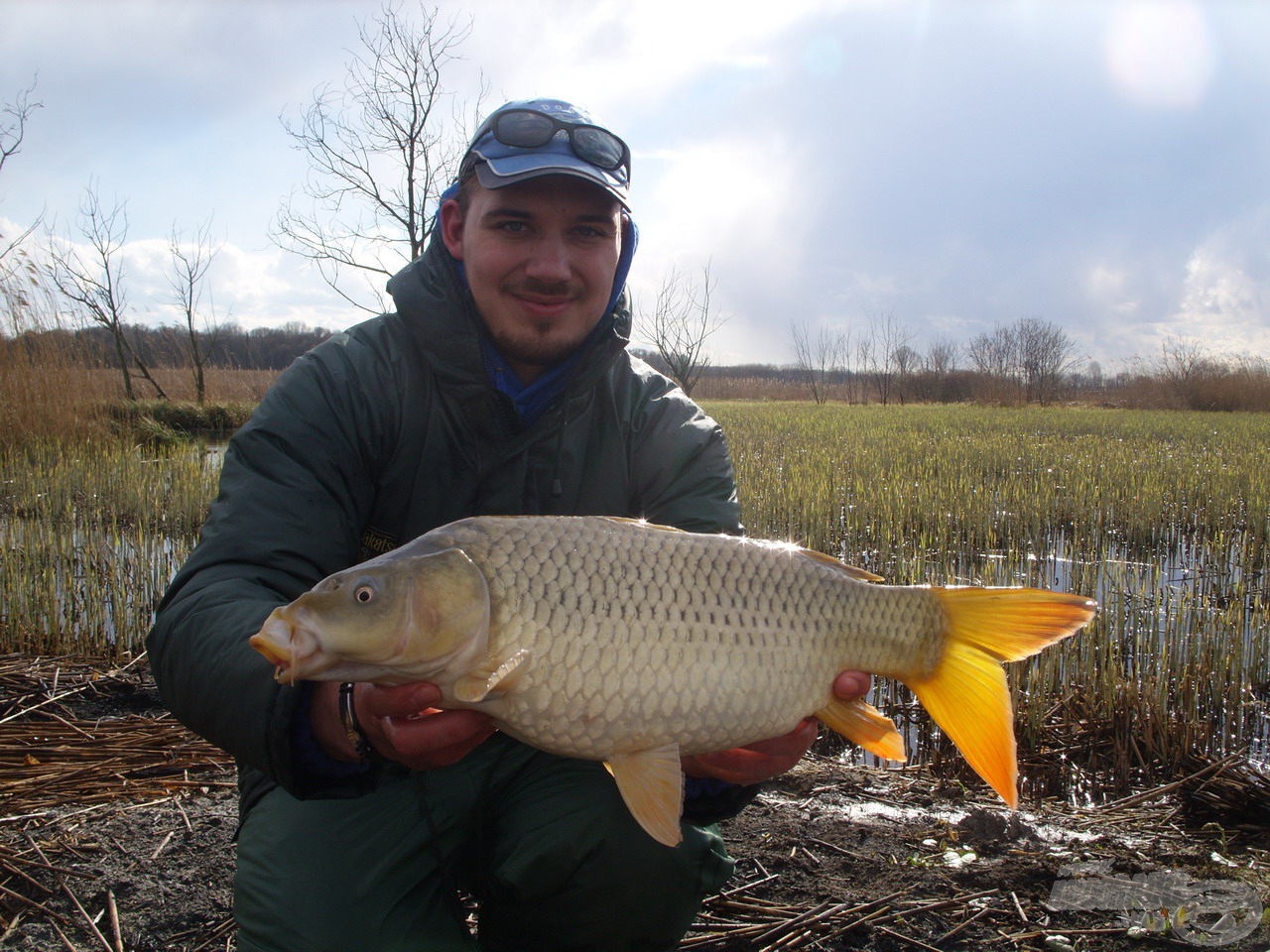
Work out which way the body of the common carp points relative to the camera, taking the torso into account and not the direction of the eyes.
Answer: to the viewer's left
